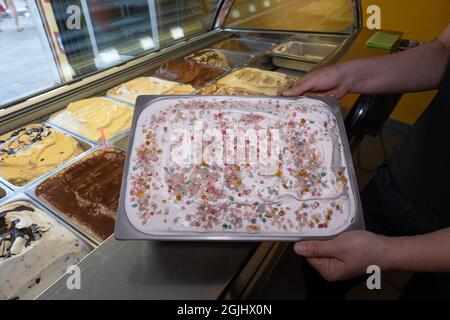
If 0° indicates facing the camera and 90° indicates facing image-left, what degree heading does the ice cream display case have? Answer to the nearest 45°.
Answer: approximately 135°

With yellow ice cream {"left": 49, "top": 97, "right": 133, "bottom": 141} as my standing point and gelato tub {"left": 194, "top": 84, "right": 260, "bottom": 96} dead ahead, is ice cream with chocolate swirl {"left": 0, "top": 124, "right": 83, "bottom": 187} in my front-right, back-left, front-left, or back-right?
back-right
